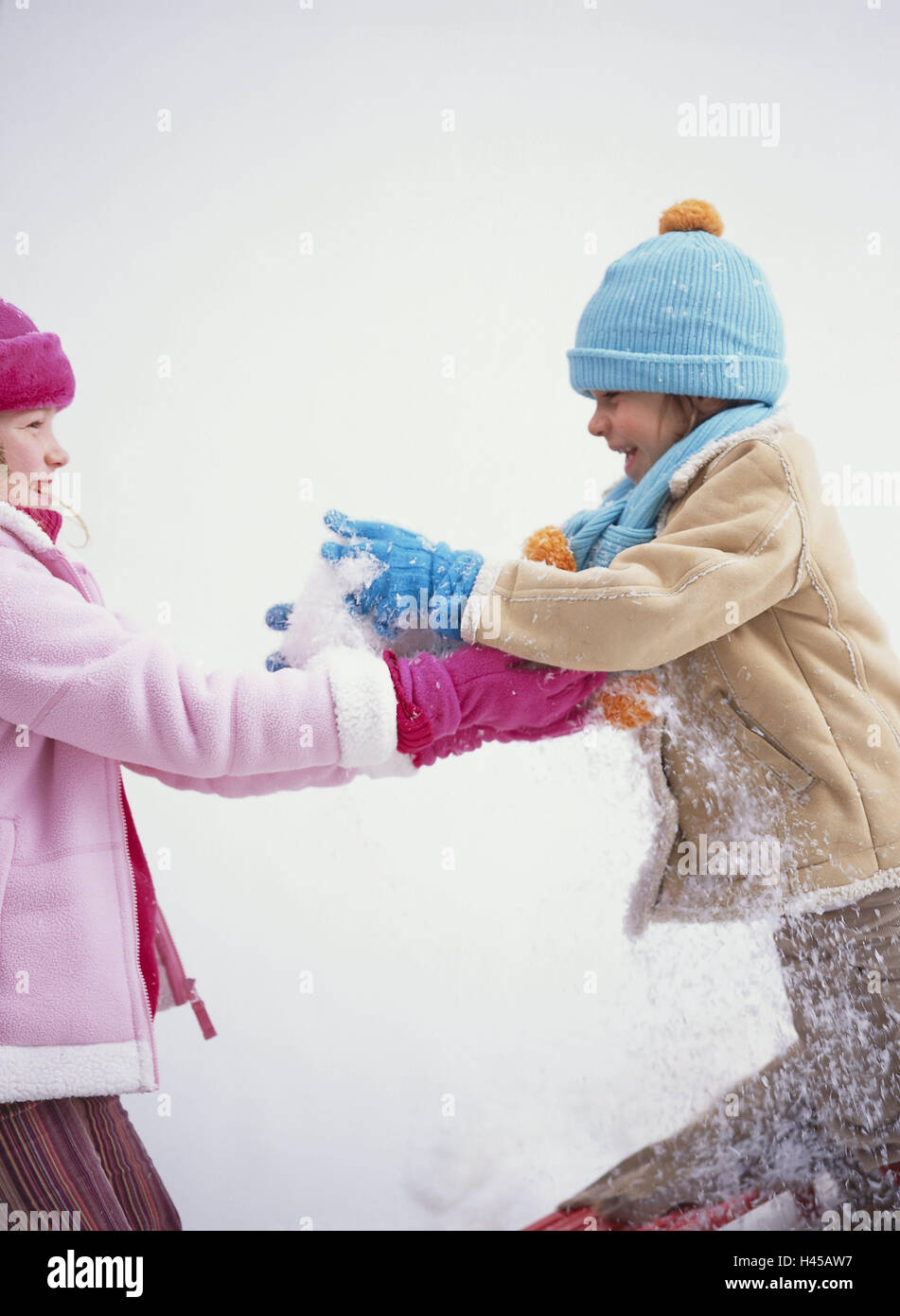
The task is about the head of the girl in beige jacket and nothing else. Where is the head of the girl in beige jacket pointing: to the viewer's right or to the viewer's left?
to the viewer's left

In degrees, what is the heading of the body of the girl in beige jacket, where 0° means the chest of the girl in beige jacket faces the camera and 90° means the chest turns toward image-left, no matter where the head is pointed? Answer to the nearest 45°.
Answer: approximately 90°

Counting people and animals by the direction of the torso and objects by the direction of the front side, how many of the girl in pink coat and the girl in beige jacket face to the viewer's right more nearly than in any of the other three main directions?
1

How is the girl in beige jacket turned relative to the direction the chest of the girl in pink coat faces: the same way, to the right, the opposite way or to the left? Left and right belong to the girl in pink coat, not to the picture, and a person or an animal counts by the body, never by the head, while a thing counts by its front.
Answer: the opposite way

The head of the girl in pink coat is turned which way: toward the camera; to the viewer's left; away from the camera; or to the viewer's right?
to the viewer's right

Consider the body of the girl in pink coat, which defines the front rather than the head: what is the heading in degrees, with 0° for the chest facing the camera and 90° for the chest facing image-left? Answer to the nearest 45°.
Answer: approximately 270°

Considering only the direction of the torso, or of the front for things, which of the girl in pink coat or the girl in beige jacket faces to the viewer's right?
the girl in pink coat
